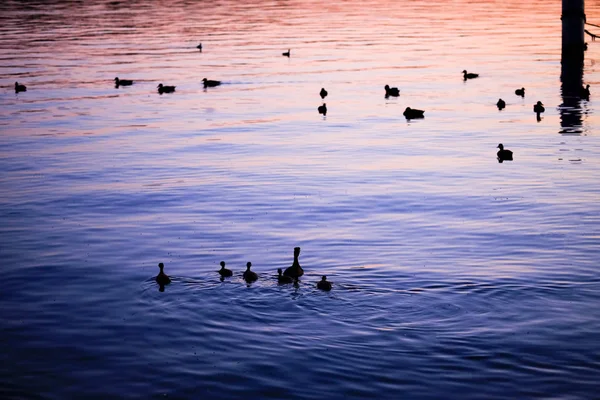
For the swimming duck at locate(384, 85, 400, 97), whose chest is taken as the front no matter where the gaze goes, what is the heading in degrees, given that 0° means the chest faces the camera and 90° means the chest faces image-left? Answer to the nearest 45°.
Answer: approximately 90°

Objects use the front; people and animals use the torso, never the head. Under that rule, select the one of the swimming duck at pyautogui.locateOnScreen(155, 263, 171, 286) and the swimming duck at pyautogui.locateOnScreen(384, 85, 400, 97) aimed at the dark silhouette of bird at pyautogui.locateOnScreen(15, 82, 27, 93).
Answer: the swimming duck at pyautogui.locateOnScreen(384, 85, 400, 97)

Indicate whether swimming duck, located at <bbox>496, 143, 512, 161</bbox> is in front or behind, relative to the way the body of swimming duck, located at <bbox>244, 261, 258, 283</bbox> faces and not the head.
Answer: behind

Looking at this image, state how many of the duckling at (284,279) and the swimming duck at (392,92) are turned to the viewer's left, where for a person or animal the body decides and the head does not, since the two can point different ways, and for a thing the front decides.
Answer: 2

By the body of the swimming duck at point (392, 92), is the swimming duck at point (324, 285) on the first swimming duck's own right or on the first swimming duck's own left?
on the first swimming duck's own left
